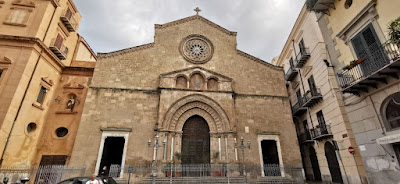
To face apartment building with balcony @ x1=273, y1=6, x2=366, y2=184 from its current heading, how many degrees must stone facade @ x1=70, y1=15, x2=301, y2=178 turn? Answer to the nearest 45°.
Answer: approximately 90° to its left

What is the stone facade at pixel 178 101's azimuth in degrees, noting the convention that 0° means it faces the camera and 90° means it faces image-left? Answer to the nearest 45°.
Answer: approximately 0°

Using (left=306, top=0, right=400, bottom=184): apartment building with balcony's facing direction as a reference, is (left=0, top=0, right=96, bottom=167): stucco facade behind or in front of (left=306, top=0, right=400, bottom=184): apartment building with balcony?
in front

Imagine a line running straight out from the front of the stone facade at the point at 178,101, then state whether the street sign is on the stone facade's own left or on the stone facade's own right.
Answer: on the stone facade's own left

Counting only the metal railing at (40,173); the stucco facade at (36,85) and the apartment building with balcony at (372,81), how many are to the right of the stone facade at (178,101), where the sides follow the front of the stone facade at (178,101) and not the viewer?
2

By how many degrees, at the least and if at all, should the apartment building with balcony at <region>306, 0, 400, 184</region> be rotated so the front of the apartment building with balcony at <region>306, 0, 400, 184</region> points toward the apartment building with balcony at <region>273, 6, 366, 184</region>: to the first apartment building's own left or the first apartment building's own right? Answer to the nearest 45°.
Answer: approximately 90° to the first apartment building's own right

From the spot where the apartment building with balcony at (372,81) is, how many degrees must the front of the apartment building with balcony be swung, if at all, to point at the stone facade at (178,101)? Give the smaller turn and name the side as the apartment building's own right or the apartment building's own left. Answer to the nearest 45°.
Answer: approximately 45° to the apartment building's own right

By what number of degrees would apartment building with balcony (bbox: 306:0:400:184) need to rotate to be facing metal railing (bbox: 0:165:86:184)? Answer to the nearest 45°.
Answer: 0° — it already faces it

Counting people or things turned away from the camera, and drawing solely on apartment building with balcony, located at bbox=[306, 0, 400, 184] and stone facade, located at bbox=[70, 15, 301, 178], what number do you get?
0

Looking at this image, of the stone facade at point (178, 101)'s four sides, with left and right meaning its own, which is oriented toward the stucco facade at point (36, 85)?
right

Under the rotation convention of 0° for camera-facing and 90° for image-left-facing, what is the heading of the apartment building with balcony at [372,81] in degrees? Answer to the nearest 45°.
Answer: approximately 45°

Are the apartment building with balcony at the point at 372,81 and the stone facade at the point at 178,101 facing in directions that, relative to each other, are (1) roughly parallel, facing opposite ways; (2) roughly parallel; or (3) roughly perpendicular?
roughly perpendicular

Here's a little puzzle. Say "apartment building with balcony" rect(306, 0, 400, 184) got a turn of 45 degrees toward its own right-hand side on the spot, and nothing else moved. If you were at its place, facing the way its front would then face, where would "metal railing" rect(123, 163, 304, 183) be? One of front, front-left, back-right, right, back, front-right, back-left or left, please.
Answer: front
